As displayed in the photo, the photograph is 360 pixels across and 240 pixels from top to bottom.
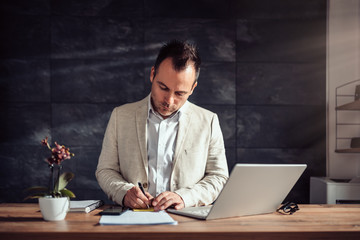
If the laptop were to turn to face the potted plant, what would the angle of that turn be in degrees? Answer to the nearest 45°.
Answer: approximately 45° to its left

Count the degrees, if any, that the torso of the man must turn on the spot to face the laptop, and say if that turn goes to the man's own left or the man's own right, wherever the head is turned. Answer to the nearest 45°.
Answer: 0° — they already face it

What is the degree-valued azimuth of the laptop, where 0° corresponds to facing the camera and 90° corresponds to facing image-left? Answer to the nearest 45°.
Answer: approximately 135°

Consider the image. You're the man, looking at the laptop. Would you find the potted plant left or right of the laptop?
right

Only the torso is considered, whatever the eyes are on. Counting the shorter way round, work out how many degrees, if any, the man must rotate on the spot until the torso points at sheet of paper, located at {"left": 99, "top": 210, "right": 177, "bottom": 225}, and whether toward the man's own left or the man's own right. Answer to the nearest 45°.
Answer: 0° — they already face it

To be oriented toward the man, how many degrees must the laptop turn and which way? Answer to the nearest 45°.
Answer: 0° — it already faces them

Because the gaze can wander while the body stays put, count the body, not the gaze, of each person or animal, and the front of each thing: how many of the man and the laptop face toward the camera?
1

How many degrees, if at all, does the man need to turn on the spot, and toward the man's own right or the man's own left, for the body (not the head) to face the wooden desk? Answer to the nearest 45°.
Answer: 0° — they already face it

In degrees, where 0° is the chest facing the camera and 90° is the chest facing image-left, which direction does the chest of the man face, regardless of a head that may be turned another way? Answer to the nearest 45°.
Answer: approximately 0°
